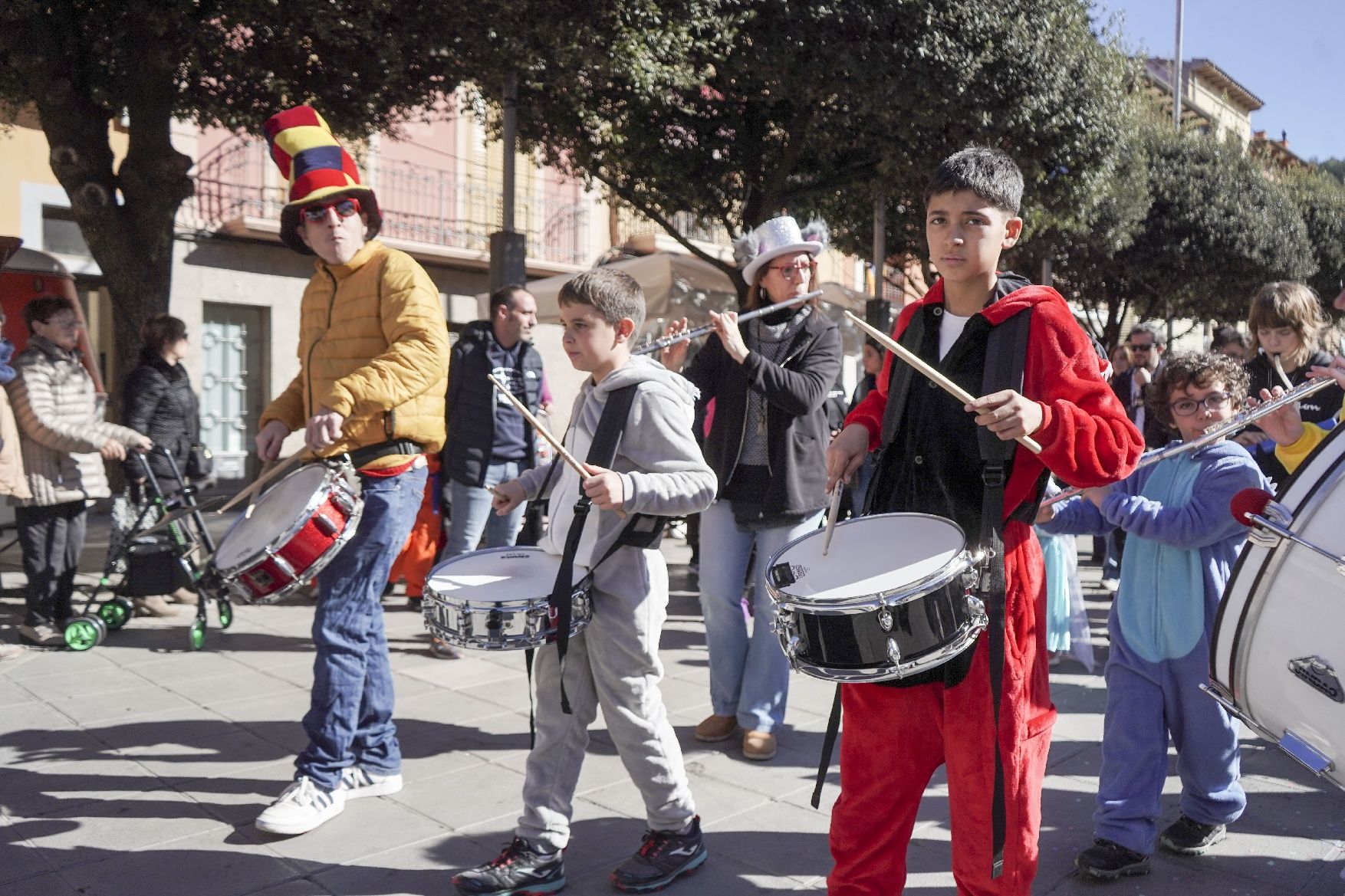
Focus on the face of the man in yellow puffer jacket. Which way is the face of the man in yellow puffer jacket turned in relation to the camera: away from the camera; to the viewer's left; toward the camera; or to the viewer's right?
toward the camera

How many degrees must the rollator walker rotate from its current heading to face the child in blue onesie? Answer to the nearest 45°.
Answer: approximately 45° to its right

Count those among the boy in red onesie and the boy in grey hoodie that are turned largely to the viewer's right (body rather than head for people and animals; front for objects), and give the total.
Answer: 0

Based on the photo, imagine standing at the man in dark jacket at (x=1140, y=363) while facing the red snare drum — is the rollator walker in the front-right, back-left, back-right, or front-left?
front-right

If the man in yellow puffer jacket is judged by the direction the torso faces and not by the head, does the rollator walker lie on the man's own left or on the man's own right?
on the man's own right

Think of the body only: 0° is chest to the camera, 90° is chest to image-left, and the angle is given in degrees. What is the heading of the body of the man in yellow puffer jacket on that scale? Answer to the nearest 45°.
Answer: approximately 45°

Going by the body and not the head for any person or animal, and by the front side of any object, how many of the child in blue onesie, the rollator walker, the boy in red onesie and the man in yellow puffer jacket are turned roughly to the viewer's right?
1

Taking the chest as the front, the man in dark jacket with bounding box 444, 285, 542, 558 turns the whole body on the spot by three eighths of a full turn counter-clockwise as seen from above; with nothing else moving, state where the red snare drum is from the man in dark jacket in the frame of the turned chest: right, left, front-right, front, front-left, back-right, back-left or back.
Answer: back

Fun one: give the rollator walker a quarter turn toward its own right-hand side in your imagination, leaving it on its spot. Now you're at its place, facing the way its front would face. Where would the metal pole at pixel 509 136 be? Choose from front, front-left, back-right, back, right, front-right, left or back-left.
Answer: back-left

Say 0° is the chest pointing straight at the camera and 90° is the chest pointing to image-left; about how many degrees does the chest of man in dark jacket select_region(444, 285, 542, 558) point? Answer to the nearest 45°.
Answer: approximately 315°

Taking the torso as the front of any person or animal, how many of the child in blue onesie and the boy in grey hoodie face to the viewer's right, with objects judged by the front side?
0

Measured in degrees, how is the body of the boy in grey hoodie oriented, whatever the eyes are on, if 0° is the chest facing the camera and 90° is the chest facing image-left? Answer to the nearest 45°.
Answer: approximately 45°

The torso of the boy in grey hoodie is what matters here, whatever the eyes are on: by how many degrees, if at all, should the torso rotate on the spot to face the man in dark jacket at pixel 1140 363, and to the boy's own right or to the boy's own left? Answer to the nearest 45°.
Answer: approximately 180°

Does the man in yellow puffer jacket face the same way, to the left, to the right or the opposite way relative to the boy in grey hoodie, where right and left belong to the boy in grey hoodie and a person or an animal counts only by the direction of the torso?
the same way
